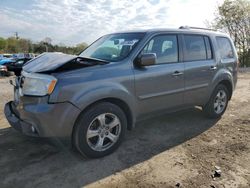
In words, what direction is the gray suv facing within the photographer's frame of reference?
facing the viewer and to the left of the viewer

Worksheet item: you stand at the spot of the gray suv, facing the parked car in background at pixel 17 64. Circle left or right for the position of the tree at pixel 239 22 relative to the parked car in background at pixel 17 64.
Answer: right

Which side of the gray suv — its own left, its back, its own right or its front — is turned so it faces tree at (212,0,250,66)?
back
